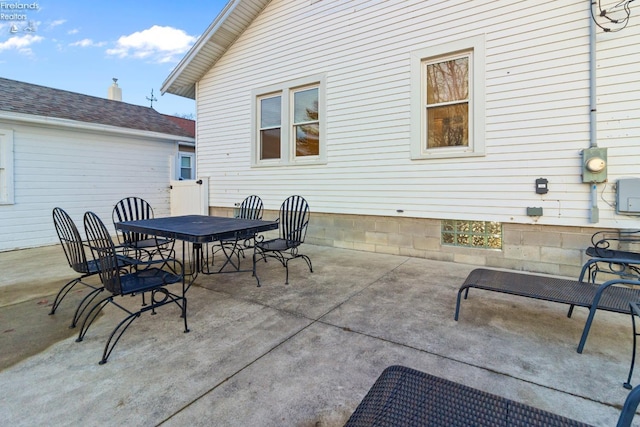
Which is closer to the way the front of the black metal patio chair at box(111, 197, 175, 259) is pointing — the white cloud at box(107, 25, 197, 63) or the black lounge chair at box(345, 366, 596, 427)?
the black lounge chair

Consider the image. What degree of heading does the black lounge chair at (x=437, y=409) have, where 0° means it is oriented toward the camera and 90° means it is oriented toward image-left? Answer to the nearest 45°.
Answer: approximately 135°

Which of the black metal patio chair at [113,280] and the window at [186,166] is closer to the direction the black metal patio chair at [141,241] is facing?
the black metal patio chair

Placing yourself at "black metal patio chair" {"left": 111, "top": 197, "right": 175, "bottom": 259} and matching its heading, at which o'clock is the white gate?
The white gate is roughly at 8 o'clock from the black metal patio chair.

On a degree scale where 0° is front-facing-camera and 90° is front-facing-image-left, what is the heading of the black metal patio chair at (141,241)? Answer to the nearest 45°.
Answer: approximately 315°
